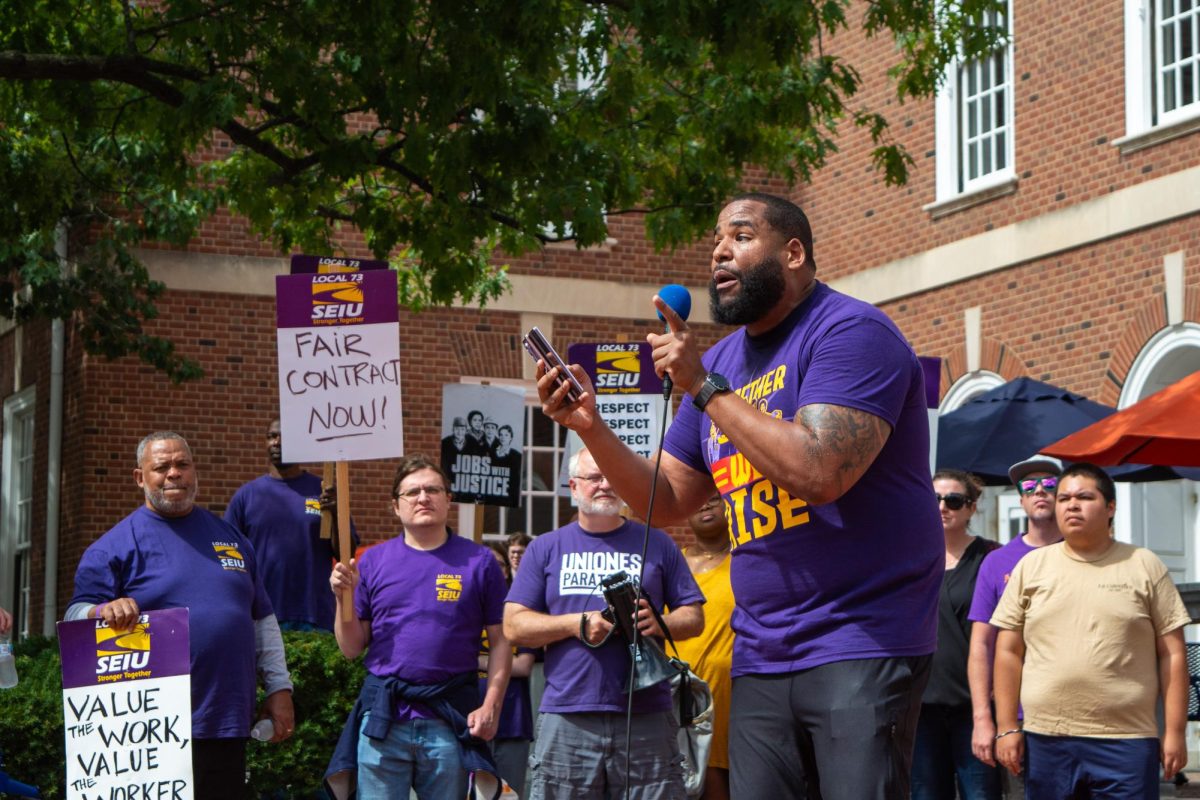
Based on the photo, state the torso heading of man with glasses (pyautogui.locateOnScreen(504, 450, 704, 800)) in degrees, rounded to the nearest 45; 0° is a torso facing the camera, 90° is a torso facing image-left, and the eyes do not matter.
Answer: approximately 0°

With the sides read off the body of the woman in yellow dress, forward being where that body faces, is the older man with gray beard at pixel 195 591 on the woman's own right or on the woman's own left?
on the woman's own right

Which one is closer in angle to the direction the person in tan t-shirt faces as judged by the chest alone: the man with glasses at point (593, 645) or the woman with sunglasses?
the man with glasses

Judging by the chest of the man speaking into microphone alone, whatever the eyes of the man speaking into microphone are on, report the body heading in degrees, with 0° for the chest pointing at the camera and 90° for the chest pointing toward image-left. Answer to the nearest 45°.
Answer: approximately 45°

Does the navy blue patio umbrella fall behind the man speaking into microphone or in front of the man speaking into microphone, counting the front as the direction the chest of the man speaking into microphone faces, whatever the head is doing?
behind

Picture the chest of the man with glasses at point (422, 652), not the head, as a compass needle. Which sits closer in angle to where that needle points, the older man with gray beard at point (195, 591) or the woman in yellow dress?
the older man with gray beard

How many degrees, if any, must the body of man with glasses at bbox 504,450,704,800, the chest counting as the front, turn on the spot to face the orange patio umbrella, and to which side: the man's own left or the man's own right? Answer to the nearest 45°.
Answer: approximately 135° to the man's own left
